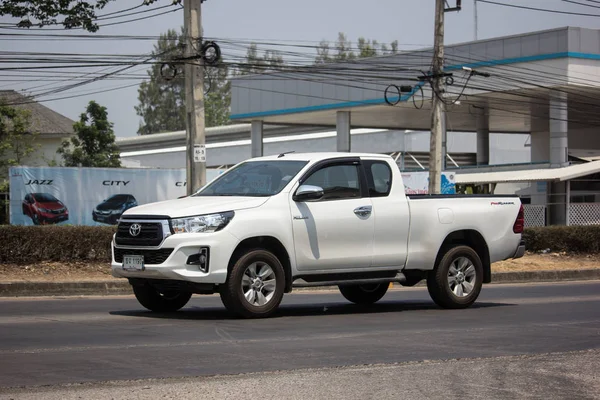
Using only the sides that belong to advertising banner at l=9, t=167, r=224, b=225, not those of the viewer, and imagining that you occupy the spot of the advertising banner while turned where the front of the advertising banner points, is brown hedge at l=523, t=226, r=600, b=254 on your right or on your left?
on your left

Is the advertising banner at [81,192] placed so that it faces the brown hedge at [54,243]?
yes

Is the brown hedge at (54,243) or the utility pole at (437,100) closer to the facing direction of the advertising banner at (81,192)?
the brown hedge
